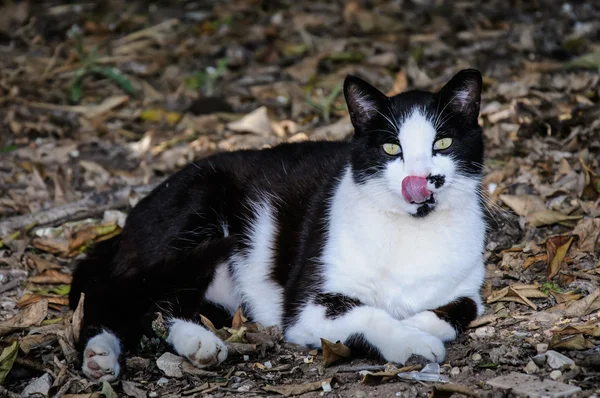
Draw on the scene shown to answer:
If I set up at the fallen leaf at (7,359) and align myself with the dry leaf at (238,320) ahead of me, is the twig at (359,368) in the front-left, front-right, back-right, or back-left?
front-right

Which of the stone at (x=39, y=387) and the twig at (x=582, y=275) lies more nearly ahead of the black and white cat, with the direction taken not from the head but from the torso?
the twig

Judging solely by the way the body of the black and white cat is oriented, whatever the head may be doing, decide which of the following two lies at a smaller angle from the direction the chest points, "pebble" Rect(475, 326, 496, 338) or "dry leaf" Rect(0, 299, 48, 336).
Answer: the pebble

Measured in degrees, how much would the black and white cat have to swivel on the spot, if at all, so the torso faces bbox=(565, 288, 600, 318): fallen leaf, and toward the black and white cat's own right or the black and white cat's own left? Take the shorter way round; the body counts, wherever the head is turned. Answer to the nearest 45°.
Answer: approximately 45° to the black and white cat's own left

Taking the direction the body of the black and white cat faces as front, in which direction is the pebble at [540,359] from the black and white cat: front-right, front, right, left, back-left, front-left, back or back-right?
front

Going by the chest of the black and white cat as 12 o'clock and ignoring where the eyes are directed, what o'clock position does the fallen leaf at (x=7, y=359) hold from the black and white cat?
The fallen leaf is roughly at 4 o'clock from the black and white cat.

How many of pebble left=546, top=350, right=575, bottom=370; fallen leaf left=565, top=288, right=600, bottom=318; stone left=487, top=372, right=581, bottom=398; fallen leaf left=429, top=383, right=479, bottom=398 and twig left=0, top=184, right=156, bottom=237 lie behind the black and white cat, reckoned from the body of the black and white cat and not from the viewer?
1

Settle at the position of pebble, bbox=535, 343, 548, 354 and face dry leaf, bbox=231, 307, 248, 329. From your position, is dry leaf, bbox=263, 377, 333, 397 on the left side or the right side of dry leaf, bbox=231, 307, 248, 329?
left

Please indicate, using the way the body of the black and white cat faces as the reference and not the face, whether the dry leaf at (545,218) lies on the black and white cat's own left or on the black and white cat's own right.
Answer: on the black and white cat's own left

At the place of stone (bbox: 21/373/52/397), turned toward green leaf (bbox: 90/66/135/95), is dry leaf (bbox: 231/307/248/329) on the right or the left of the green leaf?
right

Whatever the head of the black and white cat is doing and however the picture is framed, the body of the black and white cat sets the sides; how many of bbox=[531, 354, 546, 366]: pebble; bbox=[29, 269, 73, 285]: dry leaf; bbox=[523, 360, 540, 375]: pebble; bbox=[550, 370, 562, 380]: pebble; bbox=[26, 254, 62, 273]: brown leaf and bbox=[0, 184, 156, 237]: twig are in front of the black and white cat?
3

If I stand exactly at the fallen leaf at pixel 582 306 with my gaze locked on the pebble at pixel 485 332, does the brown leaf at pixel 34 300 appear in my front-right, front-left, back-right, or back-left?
front-right

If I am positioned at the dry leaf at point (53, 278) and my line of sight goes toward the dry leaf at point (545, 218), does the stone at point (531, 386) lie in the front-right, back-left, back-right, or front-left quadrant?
front-right

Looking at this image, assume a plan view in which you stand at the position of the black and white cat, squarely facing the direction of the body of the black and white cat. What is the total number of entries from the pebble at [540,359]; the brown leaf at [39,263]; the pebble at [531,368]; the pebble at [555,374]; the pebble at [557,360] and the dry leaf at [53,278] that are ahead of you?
4

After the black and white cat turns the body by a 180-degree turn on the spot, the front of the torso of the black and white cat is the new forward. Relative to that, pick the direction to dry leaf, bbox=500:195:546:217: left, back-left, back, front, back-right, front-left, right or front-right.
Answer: right

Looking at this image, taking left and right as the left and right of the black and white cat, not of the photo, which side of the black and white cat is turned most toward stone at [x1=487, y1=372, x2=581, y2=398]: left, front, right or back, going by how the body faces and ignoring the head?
front

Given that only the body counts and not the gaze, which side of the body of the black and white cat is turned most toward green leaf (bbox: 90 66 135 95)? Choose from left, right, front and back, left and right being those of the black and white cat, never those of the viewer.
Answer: back

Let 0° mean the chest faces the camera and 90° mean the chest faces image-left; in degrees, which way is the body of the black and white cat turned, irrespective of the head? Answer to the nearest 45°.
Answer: approximately 315°
